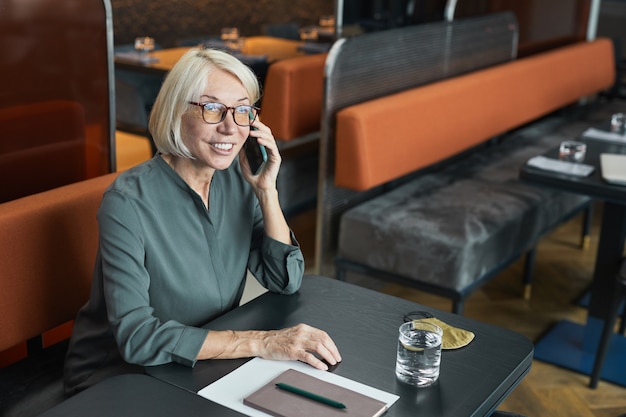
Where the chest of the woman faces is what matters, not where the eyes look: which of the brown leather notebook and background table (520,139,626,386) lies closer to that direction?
the brown leather notebook

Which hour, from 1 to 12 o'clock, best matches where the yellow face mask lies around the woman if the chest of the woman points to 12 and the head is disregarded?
The yellow face mask is roughly at 11 o'clock from the woman.

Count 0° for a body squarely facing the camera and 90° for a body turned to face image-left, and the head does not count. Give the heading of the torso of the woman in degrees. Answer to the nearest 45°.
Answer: approximately 315°

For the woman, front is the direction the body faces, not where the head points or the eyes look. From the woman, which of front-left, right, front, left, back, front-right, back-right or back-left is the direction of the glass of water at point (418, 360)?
front

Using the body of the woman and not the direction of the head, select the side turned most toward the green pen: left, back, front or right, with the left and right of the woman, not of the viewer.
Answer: front

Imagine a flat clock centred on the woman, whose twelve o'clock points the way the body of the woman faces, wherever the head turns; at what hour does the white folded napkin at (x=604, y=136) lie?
The white folded napkin is roughly at 9 o'clock from the woman.

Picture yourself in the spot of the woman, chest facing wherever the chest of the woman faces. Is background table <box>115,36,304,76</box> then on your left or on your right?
on your left

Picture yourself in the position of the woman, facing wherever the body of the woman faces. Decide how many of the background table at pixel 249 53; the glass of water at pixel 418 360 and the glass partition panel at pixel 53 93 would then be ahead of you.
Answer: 1

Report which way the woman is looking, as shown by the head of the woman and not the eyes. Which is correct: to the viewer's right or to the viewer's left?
to the viewer's right
